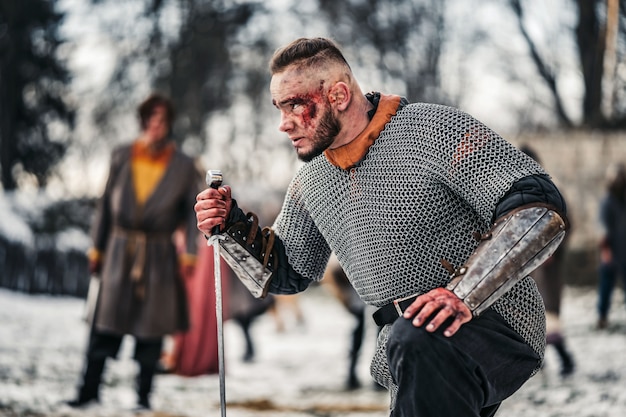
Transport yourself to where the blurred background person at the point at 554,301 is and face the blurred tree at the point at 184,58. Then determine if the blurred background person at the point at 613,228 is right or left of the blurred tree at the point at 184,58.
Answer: right

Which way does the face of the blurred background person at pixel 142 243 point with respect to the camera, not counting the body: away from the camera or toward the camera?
toward the camera

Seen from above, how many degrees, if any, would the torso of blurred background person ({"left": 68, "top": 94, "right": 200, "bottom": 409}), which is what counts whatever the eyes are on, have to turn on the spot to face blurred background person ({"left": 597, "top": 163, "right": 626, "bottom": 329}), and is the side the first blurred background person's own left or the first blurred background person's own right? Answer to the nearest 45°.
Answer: approximately 135° to the first blurred background person's own left

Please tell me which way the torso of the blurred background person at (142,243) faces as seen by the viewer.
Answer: toward the camera

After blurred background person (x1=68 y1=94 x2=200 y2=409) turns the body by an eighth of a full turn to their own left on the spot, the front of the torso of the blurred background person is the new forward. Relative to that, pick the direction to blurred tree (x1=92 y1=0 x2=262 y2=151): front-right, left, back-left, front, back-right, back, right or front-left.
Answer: back-left

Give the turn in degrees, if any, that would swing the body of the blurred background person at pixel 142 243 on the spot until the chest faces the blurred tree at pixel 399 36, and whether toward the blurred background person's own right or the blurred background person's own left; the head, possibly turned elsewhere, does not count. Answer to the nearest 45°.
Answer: approximately 180°

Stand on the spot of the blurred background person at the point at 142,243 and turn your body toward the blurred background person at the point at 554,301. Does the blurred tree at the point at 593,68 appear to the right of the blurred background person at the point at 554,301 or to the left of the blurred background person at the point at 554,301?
left

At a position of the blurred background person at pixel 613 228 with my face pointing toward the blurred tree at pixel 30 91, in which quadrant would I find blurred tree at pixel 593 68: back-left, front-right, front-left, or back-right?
front-right

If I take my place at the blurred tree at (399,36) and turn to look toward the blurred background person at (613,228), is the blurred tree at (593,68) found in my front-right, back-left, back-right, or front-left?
front-left

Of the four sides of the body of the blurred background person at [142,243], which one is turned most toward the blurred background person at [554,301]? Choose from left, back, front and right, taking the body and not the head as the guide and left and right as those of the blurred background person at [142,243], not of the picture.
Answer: left

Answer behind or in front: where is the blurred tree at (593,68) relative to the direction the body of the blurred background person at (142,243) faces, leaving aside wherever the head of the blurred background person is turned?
behind

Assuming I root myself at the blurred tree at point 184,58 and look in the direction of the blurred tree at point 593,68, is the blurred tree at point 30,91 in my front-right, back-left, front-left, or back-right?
back-right

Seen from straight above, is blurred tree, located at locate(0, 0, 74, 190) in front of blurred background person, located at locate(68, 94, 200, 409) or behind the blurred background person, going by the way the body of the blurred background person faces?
behind
